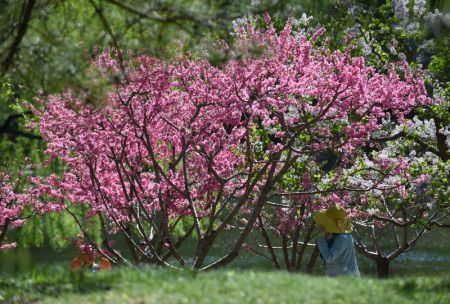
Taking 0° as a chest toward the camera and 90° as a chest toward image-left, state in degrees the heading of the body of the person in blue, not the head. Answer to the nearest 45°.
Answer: approximately 135°
